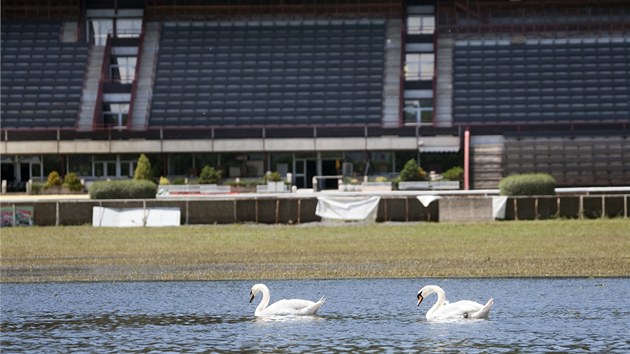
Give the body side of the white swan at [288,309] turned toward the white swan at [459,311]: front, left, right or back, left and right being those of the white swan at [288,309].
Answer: back

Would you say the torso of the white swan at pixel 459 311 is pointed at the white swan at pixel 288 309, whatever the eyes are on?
yes

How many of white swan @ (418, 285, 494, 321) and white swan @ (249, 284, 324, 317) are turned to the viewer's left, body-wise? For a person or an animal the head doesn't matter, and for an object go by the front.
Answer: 2

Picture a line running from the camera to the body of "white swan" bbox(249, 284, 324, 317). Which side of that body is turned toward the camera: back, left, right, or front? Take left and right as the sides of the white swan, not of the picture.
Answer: left

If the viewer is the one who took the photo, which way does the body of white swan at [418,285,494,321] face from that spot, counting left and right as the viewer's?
facing to the left of the viewer
